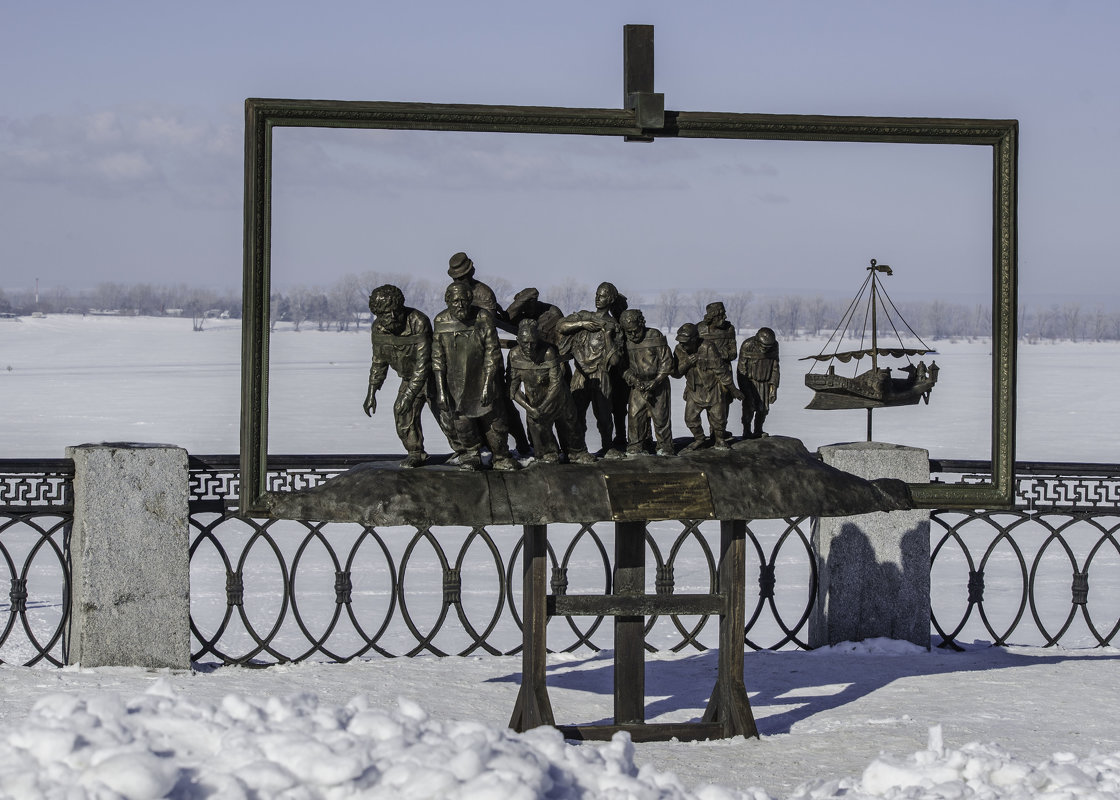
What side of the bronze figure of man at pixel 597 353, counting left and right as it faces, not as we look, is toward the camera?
front

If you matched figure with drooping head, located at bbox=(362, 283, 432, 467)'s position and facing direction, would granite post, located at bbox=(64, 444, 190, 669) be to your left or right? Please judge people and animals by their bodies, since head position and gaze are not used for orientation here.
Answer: on your right

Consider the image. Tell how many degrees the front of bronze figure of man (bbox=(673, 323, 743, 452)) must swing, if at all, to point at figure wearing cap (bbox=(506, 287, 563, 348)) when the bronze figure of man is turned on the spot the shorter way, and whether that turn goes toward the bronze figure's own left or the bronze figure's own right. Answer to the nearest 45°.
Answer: approximately 45° to the bronze figure's own right

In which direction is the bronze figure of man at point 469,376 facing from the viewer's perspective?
toward the camera

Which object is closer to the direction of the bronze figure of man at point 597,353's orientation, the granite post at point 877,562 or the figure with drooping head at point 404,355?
the figure with drooping head

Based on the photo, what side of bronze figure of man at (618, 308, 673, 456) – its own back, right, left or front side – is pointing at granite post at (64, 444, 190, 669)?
right

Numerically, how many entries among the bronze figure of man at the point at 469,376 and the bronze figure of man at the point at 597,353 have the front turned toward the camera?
2

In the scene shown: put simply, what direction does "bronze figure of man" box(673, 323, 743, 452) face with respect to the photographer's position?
facing the viewer and to the left of the viewer

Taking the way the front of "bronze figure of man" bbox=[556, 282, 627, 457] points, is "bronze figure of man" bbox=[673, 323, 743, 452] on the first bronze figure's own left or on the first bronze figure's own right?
on the first bronze figure's own left

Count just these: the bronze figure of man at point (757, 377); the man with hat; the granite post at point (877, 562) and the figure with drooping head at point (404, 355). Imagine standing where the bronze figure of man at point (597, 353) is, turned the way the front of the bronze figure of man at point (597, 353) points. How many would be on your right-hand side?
2
